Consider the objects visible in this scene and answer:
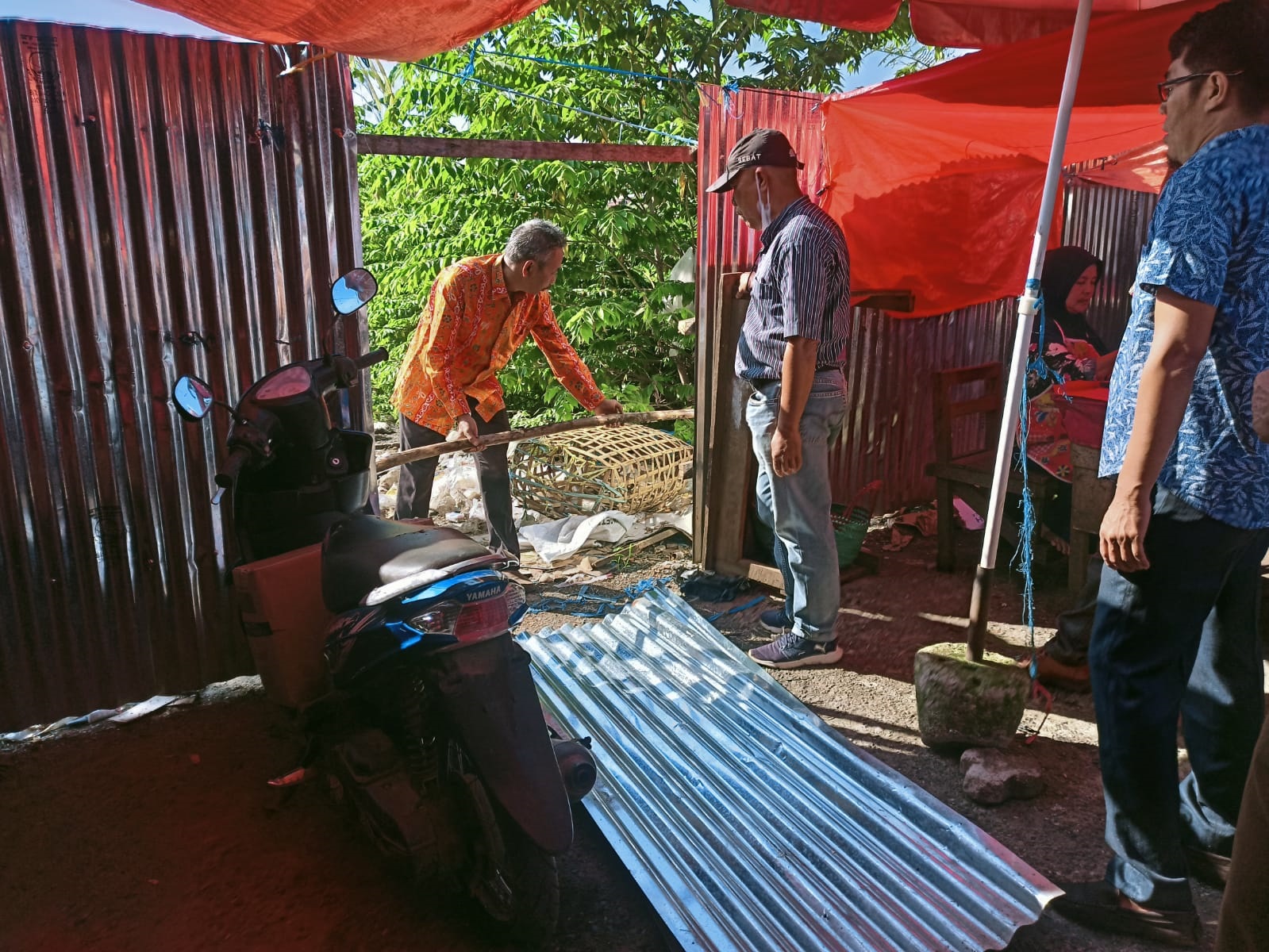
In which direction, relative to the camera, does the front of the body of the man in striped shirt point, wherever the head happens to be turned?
to the viewer's left

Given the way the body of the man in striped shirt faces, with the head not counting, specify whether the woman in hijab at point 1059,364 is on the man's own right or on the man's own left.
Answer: on the man's own right

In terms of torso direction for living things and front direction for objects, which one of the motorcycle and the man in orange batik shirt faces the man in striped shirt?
the man in orange batik shirt

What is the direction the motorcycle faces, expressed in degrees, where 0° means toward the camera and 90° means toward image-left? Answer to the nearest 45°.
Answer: approximately 135°

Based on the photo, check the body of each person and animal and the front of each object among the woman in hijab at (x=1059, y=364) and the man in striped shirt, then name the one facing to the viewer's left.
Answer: the man in striped shirt

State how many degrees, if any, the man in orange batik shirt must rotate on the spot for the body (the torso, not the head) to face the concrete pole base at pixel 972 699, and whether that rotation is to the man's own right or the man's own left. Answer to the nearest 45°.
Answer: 0° — they already face it

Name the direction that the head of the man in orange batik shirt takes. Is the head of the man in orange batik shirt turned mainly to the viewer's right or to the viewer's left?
to the viewer's right

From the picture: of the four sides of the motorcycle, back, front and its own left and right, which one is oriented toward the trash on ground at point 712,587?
right
